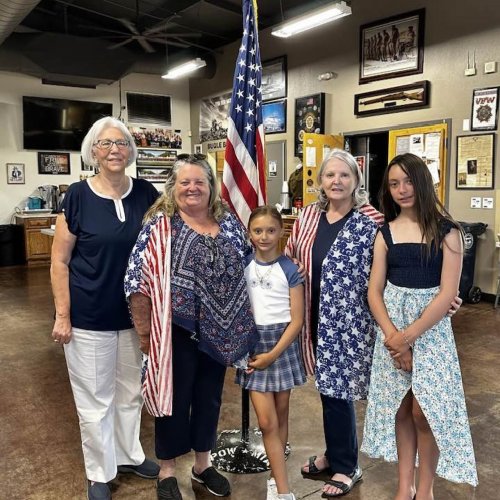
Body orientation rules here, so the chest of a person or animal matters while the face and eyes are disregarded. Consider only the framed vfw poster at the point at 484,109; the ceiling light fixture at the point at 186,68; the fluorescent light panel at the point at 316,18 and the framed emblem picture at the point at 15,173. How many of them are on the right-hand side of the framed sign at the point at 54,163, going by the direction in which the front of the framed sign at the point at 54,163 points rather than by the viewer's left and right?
1

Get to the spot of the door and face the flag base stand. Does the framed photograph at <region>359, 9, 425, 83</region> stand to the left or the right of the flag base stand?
left

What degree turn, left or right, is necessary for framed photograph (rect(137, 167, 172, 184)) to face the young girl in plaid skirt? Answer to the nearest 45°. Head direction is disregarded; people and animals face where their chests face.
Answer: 0° — it already faces them

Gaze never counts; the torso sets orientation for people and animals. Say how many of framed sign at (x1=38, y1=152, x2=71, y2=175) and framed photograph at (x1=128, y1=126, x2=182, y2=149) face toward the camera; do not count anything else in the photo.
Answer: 2

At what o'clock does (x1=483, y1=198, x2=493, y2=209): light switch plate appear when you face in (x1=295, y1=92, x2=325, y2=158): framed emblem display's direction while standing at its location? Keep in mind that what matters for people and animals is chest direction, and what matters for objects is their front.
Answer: The light switch plate is roughly at 9 o'clock from the framed emblem display.

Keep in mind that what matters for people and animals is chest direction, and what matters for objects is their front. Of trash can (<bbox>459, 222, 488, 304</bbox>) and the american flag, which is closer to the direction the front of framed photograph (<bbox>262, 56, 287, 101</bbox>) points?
the american flag

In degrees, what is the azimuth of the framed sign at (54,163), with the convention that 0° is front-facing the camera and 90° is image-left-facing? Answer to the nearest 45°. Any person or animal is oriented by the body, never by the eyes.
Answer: approximately 0°

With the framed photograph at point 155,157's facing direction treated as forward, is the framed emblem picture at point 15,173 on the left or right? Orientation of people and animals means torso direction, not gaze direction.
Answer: on its right

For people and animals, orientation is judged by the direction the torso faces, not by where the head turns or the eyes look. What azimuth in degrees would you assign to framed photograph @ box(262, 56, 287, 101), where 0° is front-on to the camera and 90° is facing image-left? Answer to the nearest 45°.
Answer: approximately 45°

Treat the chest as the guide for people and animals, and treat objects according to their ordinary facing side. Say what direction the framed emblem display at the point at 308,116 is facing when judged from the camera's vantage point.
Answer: facing the viewer and to the left of the viewer

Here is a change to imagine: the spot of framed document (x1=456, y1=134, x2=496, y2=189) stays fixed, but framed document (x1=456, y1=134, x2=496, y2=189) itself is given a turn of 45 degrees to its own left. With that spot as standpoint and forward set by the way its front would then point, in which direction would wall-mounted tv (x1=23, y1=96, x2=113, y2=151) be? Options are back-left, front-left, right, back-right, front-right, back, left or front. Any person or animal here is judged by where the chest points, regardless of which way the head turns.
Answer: right

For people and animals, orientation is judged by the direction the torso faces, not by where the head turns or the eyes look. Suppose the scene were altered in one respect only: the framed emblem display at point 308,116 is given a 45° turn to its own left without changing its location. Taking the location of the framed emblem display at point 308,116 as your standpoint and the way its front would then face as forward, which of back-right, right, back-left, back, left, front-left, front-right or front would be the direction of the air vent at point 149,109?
back-right

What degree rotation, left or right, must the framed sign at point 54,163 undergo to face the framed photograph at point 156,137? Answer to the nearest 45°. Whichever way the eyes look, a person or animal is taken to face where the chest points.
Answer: approximately 90° to its left
